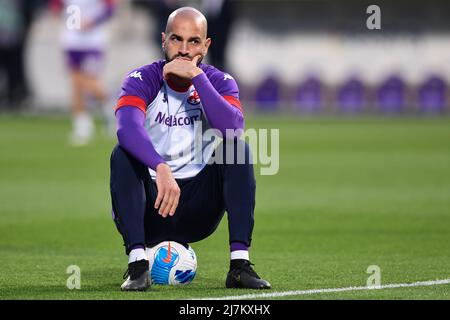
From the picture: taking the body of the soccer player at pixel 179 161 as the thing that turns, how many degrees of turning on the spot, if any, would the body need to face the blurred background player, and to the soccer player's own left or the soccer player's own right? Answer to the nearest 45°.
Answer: approximately 180°

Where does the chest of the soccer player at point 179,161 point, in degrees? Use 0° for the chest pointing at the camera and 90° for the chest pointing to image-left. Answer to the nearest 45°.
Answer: approximately 0°
